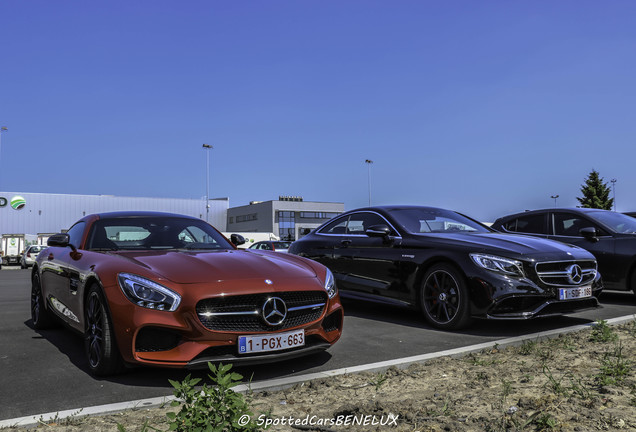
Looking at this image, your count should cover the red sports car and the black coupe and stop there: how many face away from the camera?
0

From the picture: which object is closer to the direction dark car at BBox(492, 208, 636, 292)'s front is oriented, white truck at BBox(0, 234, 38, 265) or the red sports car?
the red sports car

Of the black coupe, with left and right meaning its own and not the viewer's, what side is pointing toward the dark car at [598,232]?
left

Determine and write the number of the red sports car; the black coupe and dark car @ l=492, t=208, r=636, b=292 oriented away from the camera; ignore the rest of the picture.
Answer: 0

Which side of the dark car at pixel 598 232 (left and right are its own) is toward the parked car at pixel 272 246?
back

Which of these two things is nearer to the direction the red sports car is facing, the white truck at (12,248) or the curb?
the curb

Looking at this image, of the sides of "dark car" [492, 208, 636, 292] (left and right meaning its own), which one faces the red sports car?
right

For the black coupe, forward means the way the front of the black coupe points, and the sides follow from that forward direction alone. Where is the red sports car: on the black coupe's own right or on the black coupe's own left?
on the black coupe's own right

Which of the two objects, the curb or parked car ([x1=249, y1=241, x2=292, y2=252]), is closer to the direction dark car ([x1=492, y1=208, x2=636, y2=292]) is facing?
the curb

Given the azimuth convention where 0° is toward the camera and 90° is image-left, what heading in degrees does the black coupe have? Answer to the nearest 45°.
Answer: approximately 315°

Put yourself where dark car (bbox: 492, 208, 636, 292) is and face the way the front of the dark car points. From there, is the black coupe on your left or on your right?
on your right

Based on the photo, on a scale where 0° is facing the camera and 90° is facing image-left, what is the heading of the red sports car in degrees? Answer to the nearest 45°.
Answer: approximately 315°
